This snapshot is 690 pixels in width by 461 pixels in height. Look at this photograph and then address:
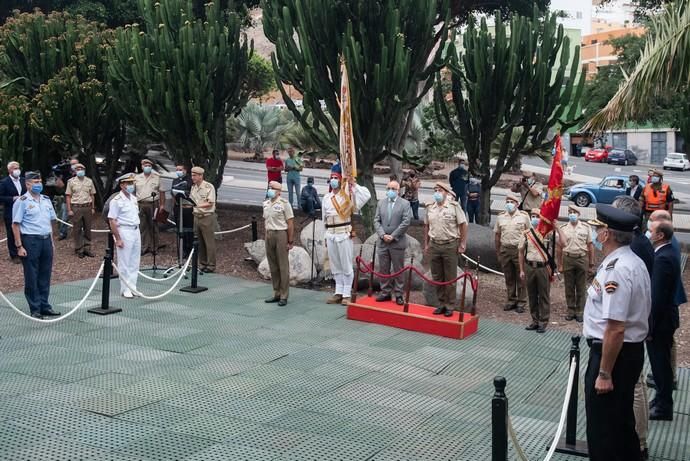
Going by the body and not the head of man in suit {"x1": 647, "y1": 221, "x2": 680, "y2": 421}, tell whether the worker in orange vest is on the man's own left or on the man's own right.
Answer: on the man's own right

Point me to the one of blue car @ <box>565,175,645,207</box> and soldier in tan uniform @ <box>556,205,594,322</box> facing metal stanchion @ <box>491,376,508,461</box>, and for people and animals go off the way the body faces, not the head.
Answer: the soldier in tan uniform

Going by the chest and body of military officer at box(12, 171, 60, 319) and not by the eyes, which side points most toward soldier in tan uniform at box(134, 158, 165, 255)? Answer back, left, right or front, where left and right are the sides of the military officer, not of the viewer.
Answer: left

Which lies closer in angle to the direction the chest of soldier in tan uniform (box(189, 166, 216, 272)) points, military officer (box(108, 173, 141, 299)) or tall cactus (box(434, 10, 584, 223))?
the military officer

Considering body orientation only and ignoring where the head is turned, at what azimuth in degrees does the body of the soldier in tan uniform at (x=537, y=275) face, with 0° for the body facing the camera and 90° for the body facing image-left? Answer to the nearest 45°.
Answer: approximately 45°

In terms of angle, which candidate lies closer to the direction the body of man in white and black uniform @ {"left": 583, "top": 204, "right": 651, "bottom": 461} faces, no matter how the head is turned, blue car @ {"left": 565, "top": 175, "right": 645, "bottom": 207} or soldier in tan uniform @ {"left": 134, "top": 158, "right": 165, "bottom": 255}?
the soldier in tan uniform

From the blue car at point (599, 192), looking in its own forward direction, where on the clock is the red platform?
The red platform is roughly at 9 o'clock from the blue car.

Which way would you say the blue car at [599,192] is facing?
to the viewer's left

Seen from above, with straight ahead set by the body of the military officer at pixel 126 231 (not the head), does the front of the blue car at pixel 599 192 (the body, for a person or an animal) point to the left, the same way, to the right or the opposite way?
the opposite way

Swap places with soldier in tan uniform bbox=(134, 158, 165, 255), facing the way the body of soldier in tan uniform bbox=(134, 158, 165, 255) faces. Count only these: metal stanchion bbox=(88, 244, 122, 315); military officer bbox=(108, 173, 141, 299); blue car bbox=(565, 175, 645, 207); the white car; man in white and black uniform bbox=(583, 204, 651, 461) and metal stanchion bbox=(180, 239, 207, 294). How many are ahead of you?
4

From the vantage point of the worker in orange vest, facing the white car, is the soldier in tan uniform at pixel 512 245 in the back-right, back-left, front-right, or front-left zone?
back-left

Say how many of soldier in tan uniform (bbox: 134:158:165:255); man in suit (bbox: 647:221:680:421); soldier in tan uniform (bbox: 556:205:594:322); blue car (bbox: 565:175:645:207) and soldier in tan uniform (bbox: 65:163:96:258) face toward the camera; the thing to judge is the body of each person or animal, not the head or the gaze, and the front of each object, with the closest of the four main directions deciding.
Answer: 3

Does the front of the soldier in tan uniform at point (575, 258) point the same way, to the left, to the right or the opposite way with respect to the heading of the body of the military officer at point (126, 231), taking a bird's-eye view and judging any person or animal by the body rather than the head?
to the right
